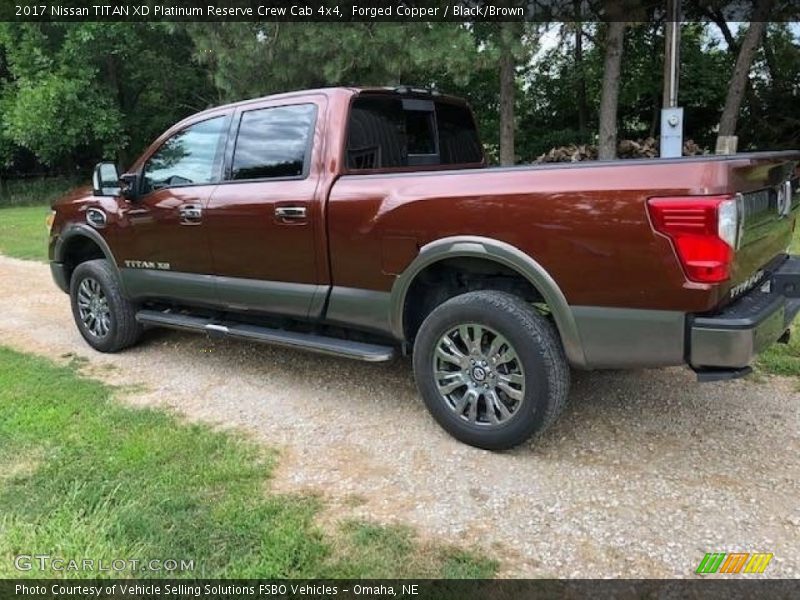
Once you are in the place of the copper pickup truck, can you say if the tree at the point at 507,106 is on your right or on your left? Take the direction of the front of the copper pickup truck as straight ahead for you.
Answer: on your right

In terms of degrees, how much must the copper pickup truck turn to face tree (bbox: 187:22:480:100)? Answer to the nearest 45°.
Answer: approximately 45° to its right

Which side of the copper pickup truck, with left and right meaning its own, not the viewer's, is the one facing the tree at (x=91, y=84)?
front

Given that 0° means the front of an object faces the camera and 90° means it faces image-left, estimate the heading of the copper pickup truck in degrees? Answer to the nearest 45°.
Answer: approximately 135°
